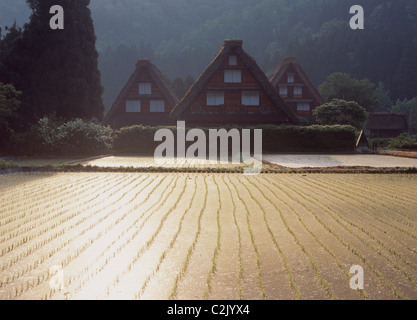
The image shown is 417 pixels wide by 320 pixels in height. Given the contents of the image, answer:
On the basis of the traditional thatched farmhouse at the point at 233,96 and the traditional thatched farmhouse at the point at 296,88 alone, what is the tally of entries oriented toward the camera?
2

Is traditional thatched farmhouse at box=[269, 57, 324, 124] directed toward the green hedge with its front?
yes

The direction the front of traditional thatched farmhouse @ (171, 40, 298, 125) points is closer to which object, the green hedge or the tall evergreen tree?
the green hedge

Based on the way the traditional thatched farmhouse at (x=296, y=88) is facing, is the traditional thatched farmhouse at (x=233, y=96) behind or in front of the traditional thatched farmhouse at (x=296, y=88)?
in front

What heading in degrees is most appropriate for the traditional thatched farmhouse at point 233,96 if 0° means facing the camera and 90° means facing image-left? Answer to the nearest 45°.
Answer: approximately 0°

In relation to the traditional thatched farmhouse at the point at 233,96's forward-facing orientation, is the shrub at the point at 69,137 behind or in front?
in front

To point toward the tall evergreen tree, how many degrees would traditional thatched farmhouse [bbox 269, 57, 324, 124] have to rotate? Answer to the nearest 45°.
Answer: approximately 45° to its right

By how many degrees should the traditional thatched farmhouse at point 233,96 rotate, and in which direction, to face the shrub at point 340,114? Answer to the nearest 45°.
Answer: approximately 135° to its left
